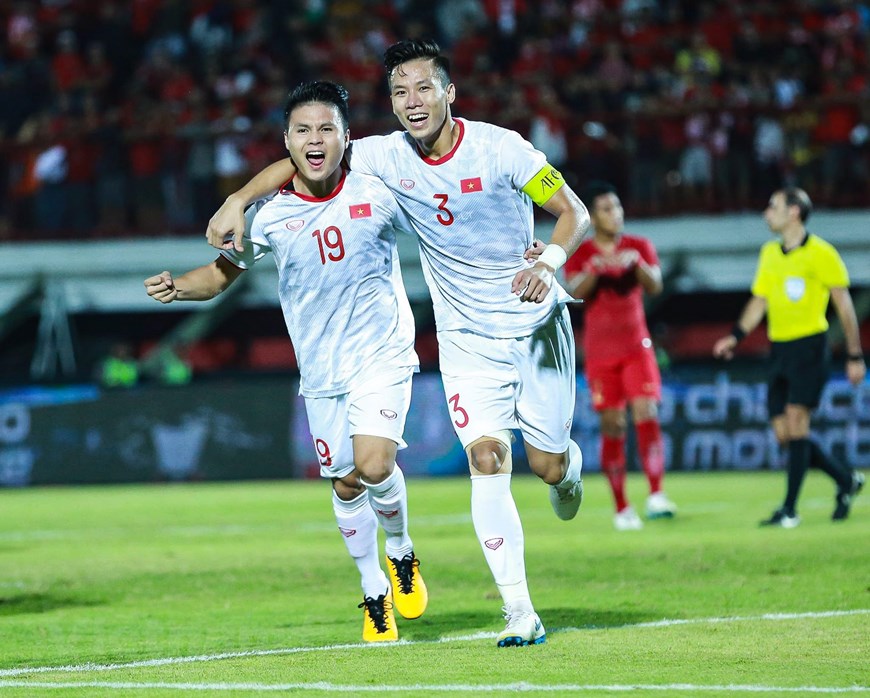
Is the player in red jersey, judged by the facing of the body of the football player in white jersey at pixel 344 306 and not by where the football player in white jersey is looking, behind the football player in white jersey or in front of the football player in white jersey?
behind

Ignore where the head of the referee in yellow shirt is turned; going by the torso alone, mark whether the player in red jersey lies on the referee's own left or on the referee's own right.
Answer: on the referee's own right

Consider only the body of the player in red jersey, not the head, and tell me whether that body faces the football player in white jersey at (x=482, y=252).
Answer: yes

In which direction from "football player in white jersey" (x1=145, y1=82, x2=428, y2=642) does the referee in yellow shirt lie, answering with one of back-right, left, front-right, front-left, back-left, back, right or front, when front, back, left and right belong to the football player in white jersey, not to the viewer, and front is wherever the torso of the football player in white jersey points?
back-left

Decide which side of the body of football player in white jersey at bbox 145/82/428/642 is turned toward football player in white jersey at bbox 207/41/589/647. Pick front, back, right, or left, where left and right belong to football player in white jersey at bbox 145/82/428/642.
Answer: left

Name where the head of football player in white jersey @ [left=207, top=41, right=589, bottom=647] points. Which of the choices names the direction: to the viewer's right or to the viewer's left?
to the viewer's left

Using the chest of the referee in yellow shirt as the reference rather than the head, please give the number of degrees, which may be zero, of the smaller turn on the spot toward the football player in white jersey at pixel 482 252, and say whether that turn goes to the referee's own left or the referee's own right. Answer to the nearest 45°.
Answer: approximately 45° to the referee's own left
